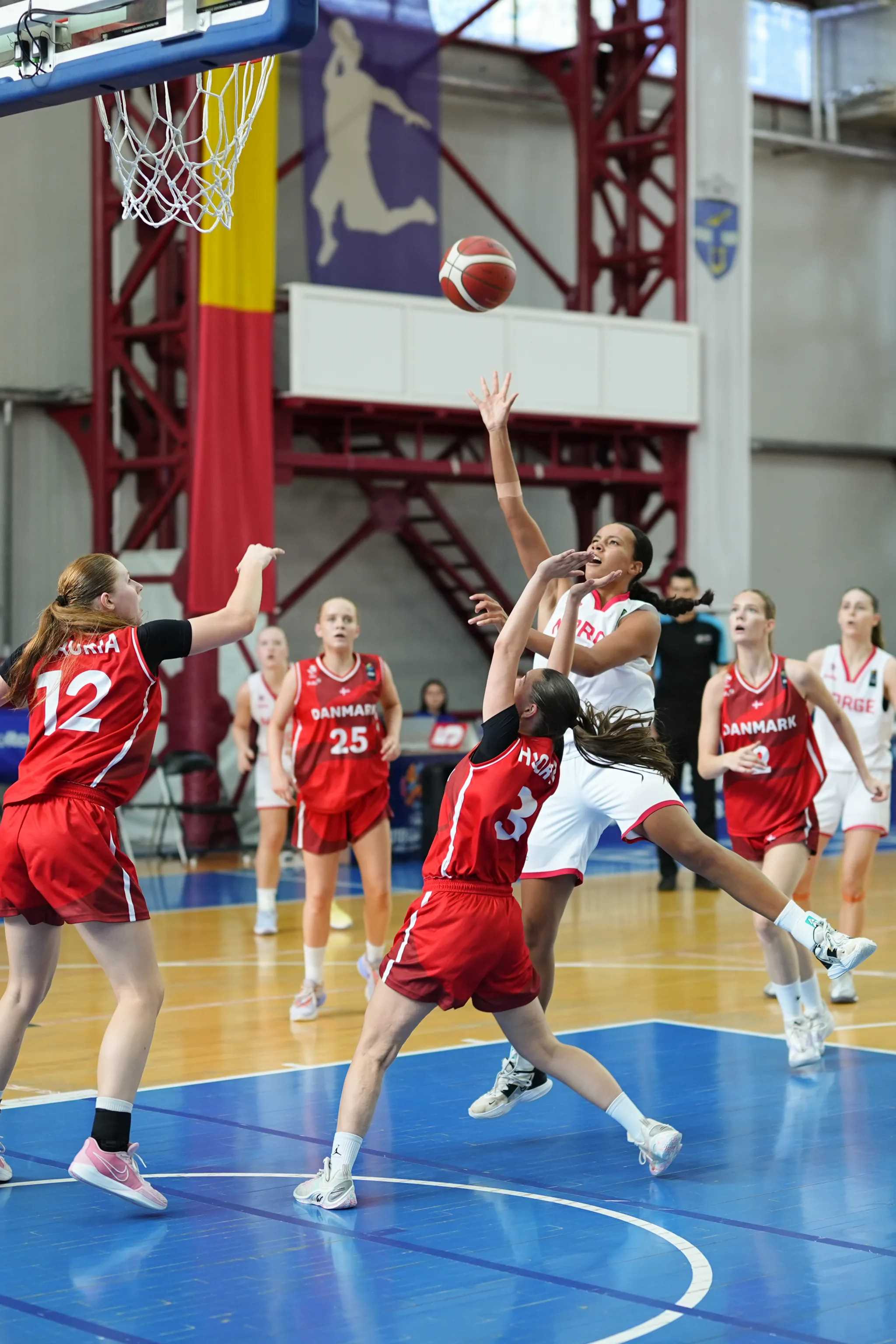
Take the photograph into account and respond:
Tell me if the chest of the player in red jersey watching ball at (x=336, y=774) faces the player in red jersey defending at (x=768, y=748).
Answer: no

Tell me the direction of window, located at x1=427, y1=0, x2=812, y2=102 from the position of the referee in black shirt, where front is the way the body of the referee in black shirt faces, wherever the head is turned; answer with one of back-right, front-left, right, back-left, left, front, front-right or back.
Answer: back

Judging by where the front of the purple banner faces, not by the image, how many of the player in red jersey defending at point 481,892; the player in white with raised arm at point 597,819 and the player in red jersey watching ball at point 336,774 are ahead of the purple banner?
3

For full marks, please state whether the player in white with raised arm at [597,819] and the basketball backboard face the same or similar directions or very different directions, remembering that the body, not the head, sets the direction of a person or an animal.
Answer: very different directions

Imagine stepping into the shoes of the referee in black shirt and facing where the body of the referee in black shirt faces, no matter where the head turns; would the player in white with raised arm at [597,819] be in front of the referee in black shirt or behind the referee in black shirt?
in front

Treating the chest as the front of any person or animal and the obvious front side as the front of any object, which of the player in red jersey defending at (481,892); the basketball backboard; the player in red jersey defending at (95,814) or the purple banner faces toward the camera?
the purple banner

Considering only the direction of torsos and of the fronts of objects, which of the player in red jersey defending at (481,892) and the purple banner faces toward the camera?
the purple banner

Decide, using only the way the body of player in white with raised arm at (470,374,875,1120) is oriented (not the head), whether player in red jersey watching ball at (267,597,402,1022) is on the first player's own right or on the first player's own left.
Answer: on the first player's own right

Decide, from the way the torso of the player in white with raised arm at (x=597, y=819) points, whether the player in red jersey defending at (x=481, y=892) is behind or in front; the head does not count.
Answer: in front

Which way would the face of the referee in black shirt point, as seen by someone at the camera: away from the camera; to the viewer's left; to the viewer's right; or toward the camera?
toward the camera

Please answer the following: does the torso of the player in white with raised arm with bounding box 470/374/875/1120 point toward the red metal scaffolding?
no

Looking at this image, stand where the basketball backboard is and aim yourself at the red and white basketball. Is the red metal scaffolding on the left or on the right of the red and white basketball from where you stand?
left

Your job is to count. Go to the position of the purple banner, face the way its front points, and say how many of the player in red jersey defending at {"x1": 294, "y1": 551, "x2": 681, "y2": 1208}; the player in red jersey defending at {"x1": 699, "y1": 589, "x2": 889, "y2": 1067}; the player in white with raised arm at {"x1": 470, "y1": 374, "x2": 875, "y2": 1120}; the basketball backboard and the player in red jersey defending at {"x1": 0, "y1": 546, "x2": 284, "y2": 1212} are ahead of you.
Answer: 5

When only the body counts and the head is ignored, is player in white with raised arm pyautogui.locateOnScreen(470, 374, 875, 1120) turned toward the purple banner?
no

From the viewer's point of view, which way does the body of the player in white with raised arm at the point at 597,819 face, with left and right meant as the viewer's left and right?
facing the viewer and to the left of the viewer

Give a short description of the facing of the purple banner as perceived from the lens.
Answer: facing the viewer

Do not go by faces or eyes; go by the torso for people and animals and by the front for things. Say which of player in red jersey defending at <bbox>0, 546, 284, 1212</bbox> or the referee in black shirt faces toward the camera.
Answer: the referee in black shirt

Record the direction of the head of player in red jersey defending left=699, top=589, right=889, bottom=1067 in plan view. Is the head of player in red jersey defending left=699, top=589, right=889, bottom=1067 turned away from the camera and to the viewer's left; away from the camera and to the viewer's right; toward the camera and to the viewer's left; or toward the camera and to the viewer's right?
toward the camera and to the viewer's left

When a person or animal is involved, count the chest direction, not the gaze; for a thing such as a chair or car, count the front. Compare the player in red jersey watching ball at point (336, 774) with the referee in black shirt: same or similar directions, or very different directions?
same or similar directions
